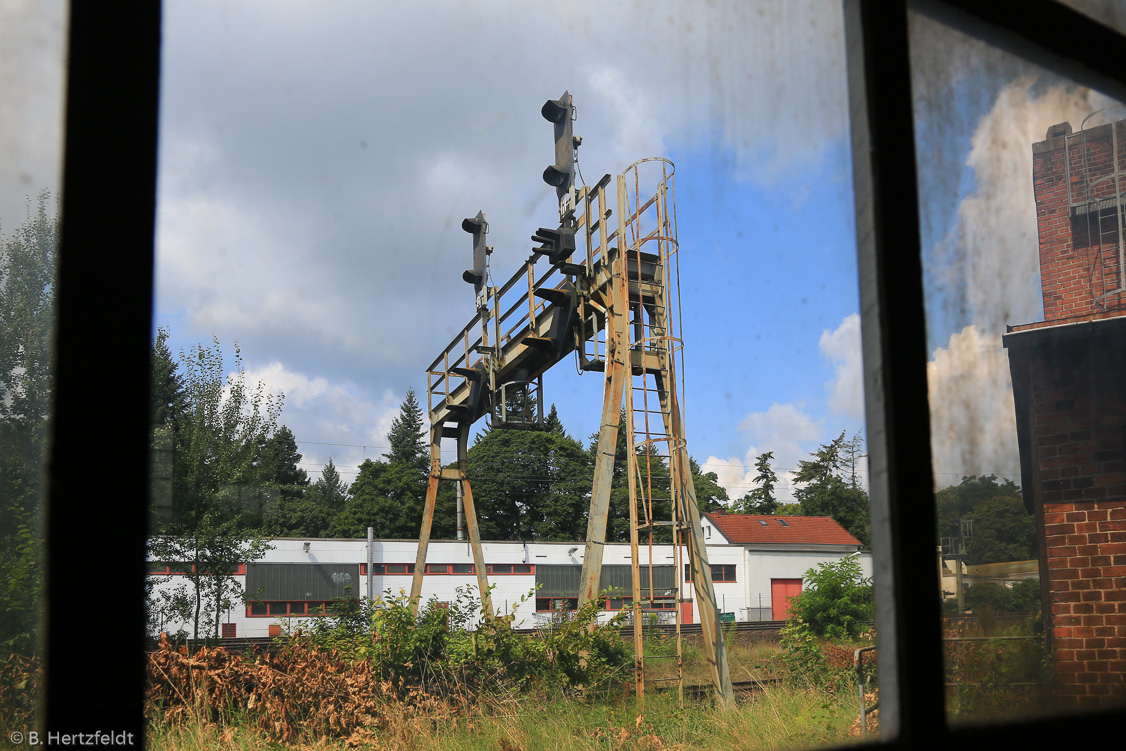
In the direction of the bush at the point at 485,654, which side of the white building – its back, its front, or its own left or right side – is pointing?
front

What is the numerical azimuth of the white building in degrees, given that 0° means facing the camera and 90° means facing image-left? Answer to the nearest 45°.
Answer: approximately 0°

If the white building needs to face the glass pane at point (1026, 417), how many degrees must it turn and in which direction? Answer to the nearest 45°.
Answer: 0° — it already faces it

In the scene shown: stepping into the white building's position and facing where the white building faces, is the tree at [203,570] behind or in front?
in front

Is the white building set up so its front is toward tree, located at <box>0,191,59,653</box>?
no
